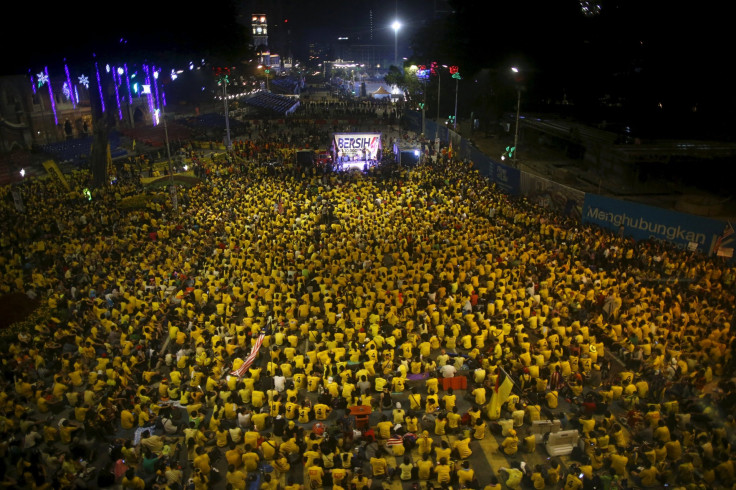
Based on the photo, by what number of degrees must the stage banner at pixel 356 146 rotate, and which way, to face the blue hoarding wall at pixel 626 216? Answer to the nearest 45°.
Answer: approximately 45° to its left

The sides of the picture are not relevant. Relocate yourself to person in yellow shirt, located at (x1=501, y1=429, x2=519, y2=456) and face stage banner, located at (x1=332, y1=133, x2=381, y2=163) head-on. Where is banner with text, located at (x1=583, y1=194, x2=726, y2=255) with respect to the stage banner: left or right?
right

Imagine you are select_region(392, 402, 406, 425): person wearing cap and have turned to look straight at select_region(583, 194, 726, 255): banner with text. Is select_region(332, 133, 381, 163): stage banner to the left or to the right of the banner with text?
left

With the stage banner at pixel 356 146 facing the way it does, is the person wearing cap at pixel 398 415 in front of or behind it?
in front

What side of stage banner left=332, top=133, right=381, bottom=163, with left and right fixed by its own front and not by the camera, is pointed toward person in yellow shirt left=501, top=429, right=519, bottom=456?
front

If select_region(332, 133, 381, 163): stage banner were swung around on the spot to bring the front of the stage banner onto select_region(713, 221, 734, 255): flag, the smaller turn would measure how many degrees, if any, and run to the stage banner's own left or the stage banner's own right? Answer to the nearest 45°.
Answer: approximately 45° to the stage banner's own left

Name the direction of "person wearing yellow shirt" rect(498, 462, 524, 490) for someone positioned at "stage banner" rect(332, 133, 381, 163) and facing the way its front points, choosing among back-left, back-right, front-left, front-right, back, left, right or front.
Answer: front

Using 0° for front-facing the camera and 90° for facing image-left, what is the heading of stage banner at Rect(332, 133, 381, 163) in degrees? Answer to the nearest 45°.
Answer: approximately 0°

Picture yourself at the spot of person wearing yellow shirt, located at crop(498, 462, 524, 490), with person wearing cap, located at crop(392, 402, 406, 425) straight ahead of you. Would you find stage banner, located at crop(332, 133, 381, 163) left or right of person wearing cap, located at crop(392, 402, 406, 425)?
right

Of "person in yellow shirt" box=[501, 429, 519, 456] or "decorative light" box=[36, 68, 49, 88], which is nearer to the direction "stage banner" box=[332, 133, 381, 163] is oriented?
the person in yellow shirt

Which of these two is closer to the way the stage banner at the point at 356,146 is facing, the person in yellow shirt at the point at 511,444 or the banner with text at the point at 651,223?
the person in yellow shirt

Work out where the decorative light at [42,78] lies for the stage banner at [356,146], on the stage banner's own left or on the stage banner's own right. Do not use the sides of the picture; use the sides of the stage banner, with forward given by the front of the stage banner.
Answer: on the stage banner's own right

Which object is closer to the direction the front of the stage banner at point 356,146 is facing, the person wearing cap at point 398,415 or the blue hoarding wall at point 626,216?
the person wearing cap

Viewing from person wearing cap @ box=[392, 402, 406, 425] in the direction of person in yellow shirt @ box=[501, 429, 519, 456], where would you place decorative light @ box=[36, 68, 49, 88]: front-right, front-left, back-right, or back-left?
back-left
